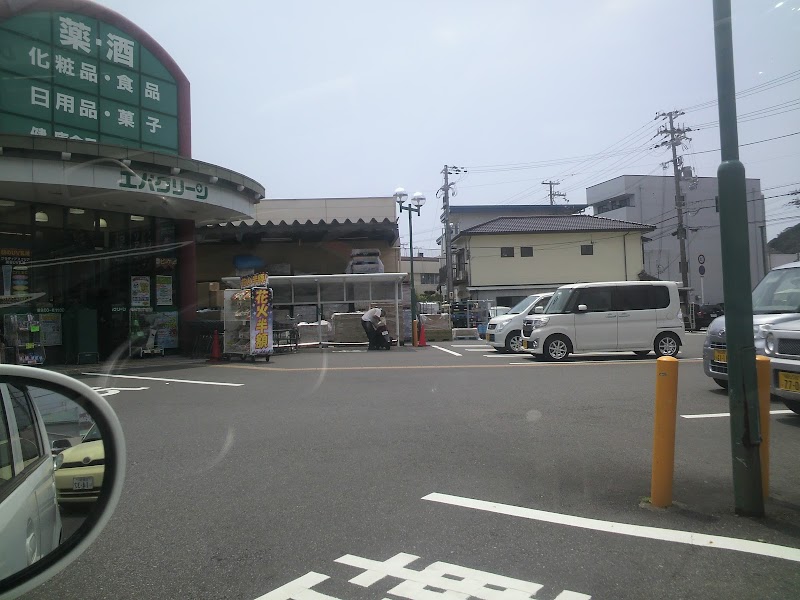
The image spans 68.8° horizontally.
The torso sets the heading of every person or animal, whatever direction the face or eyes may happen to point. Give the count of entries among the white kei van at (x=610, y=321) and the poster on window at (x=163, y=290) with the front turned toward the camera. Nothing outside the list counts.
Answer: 1

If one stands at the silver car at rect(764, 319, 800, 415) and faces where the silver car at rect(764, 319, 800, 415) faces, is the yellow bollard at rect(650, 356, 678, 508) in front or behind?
in front

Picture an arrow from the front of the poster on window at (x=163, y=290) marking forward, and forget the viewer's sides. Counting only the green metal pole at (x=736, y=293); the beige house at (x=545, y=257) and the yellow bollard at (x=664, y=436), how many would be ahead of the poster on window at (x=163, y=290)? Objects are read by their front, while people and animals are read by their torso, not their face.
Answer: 2

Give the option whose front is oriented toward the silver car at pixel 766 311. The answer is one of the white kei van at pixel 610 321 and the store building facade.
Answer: the store building facade

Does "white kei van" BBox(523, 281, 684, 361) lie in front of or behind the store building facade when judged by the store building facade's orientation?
in front

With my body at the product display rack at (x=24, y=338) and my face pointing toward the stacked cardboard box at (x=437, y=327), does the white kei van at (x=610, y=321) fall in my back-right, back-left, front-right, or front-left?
front-right

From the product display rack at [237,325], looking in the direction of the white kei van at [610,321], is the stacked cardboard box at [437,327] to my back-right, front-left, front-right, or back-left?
front-left

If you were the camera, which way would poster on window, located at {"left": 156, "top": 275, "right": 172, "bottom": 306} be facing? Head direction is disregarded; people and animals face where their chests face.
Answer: facing the viewer

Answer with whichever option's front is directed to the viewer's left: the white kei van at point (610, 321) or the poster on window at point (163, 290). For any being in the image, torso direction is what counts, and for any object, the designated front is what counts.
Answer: the white kei van

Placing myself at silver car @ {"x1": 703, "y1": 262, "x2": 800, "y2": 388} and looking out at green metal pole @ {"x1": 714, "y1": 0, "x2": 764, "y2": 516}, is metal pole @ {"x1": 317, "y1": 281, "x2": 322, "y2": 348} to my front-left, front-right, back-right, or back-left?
back-right

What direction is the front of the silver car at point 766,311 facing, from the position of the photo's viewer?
facing the viewer and to the left of the viewer

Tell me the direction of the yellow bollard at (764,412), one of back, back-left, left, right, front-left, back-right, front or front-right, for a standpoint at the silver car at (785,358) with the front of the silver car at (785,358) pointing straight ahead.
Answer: front-left

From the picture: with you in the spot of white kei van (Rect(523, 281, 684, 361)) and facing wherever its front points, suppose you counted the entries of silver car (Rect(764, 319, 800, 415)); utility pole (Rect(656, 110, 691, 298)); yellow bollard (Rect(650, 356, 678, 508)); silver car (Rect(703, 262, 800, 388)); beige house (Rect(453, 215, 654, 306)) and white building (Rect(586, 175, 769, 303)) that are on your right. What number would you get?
3

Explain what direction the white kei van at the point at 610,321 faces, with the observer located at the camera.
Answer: facing to the left of the viewer
